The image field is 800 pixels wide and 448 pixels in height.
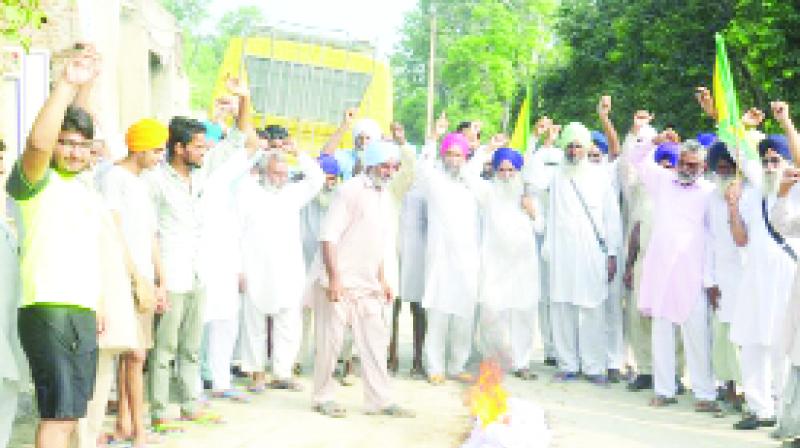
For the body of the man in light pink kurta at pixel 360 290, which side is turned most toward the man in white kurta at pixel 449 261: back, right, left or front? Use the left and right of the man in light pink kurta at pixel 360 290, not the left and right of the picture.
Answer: left

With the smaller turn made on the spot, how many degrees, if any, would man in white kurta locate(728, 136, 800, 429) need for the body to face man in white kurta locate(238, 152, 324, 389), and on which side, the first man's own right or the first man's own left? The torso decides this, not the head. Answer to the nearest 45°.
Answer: approximately 45° to the first man's own right

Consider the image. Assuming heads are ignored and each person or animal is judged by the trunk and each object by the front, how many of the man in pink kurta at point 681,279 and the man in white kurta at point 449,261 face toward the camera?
2

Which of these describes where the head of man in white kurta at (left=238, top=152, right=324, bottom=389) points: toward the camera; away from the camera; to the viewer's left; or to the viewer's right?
toward the camera

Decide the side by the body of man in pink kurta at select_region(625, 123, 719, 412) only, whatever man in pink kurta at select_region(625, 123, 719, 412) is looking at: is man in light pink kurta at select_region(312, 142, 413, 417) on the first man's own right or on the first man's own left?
on the first man's own right

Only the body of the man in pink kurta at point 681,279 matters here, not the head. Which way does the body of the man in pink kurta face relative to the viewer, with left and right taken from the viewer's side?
facing the viewer

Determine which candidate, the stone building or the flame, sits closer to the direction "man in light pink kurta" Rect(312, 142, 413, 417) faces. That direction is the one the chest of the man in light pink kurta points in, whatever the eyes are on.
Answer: the flame

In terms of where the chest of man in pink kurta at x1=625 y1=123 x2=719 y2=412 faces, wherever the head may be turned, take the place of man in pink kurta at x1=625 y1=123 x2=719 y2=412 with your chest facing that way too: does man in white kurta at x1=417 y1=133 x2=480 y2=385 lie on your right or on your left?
on your right

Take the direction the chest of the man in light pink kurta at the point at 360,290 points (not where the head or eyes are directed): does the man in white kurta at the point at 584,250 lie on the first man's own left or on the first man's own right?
on the first man's own left

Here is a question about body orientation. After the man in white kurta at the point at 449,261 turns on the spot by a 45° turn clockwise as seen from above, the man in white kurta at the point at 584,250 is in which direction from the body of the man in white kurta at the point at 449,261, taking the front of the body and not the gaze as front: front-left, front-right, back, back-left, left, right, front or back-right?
back-left

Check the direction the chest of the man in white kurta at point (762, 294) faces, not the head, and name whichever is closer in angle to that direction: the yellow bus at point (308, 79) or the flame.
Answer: the flame

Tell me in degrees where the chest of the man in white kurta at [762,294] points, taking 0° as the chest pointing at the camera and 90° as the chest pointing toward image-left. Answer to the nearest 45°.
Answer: approximately 45°

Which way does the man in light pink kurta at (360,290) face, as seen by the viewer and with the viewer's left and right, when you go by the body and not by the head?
facing the viewer and to the right of the viewer

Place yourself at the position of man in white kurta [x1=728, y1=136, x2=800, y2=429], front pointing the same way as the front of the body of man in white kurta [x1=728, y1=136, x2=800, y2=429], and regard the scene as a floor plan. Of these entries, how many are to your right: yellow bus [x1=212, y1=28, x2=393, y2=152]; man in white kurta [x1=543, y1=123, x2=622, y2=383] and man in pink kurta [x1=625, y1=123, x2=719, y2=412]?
3

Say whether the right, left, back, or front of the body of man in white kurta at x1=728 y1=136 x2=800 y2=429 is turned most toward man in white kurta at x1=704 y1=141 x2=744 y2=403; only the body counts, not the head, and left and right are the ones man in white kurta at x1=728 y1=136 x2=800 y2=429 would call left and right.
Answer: right

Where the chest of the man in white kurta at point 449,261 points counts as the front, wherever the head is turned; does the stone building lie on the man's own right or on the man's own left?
on the man's own right
